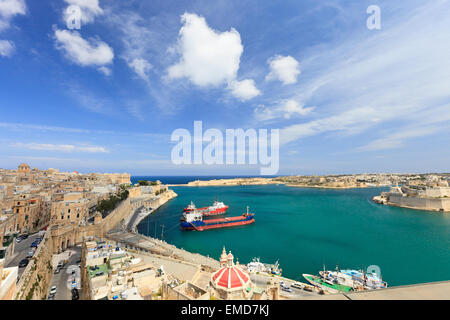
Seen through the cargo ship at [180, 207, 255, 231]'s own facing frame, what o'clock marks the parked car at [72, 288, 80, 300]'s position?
The parked car is roughly at 5 o'clock from the cargo ship.

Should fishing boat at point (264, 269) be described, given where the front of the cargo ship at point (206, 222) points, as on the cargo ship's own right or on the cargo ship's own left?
on the cargo ship's own right

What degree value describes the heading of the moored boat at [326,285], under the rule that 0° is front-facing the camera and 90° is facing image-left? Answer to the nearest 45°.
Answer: approximately 135°

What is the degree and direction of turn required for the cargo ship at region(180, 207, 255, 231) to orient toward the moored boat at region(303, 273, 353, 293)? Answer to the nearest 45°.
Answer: approximately 90° to its right

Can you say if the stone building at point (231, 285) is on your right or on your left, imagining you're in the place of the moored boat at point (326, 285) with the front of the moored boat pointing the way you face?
on your left

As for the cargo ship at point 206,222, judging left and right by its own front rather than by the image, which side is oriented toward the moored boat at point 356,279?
right

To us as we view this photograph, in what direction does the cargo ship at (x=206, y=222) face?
facing away from the viewer and to the right of the viewer
